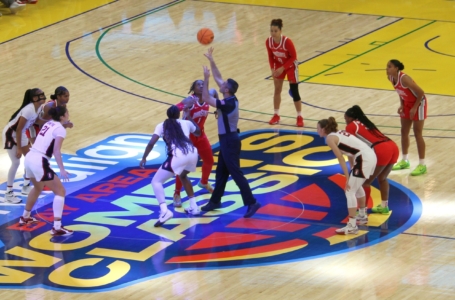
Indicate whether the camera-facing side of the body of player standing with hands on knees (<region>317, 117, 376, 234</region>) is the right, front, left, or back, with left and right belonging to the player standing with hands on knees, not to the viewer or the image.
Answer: left

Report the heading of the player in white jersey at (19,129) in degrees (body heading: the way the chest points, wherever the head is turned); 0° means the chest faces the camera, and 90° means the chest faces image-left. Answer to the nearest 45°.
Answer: approximately 270°

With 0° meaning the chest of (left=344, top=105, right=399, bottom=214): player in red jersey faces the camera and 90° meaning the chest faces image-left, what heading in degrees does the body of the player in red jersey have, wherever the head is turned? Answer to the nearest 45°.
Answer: approximately 90°

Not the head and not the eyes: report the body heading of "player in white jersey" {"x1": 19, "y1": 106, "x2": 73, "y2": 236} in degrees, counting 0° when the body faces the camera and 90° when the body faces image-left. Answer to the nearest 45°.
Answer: approximately 225°

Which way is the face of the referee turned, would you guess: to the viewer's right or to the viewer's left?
to the viewer's left

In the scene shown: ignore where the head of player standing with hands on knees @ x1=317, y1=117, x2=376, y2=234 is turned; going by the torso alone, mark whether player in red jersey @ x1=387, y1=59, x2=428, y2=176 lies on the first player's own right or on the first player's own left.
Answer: on the first player's own right

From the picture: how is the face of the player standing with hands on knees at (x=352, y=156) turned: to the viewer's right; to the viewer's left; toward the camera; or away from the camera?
to the viewer's left

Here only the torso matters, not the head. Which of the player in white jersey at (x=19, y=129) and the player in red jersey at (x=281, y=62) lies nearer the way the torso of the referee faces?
the player in white jersey

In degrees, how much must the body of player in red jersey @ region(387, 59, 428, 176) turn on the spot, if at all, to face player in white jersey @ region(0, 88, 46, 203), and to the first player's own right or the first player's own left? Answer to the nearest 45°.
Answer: approximately 45° to the first player's own right

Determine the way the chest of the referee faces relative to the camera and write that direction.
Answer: to the viewer's left

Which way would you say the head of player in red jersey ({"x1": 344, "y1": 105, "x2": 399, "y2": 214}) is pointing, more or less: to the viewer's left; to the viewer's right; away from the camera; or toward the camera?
to the viewer's left
